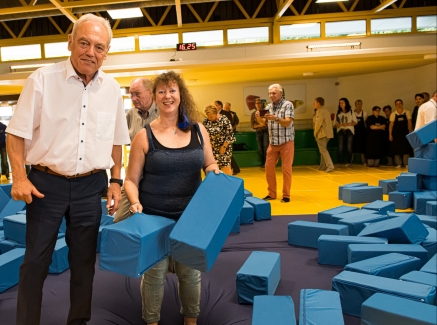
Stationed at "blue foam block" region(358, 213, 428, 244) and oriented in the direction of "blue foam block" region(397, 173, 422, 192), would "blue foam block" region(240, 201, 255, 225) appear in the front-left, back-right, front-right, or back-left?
front-left

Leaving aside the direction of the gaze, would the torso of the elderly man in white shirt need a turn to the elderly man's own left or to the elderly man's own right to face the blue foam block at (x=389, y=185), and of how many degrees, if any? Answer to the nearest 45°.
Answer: approximately 135° to the elderly man's own left

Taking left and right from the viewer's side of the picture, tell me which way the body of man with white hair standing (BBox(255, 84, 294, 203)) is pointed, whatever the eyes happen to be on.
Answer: facing the viewer and to the left of the viewer

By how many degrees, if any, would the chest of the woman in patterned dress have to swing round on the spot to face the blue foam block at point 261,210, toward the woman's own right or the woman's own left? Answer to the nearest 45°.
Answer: approximately 90° to the woman's own left

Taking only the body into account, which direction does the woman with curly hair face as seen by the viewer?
toward the camera

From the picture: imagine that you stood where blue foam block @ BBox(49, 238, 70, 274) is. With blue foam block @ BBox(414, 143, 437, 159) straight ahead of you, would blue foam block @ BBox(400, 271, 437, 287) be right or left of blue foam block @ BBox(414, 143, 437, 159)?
right

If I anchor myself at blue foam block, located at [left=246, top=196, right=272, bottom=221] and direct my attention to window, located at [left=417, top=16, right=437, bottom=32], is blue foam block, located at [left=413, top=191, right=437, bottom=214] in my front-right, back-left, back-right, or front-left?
front-right

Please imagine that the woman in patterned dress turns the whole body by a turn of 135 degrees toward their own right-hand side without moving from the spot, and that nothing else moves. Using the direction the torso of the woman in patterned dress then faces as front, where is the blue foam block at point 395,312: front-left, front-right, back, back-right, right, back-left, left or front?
back

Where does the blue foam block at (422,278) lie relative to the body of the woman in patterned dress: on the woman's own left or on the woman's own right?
on the woman's own left

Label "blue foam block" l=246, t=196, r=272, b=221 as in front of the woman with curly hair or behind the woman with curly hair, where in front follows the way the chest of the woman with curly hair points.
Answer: behind

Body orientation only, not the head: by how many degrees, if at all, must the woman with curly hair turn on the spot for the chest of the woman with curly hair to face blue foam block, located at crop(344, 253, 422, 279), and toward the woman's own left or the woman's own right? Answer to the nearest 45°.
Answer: approximately 90° to the woman's own left

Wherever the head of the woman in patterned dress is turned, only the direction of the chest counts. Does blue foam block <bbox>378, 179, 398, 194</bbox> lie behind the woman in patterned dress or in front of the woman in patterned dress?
behind

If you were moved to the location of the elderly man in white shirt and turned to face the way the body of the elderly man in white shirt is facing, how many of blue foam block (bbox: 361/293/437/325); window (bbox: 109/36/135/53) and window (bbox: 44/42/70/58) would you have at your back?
2

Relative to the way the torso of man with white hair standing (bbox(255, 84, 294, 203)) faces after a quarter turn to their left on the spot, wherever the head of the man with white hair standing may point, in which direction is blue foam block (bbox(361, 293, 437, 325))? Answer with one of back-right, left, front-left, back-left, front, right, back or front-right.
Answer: front-right

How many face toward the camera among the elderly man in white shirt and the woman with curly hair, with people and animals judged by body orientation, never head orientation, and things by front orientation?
2
